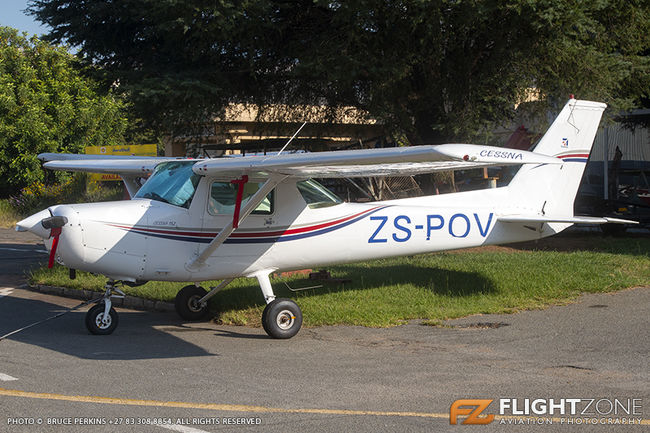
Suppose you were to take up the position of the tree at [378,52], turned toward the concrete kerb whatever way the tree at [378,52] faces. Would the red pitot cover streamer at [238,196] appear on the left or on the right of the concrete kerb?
left

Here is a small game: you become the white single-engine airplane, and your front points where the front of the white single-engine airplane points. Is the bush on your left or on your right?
on your right

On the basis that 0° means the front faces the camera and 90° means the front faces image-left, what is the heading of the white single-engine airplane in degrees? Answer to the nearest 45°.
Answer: approximately 45°

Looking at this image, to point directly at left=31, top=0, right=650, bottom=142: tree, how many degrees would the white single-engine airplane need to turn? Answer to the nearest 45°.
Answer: approximately 135° to its right

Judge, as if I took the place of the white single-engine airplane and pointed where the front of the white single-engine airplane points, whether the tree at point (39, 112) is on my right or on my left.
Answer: on my right
